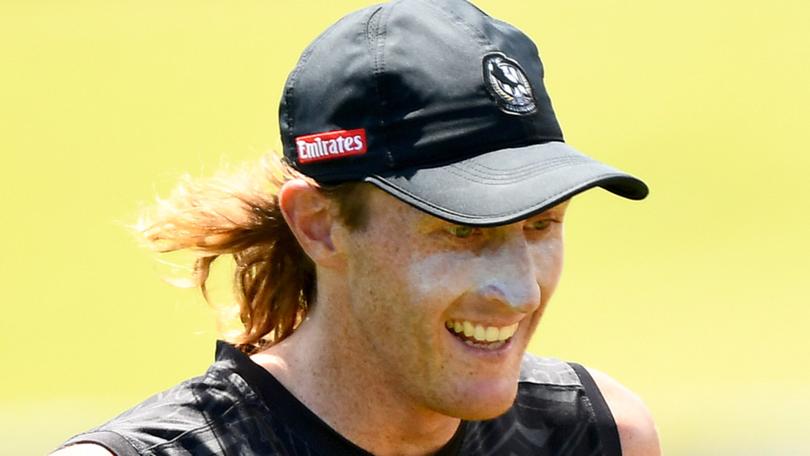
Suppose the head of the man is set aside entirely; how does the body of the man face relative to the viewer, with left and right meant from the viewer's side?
facing the viewer and to the right of the viewer

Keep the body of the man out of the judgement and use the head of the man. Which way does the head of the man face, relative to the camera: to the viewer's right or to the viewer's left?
to the viewer's right
